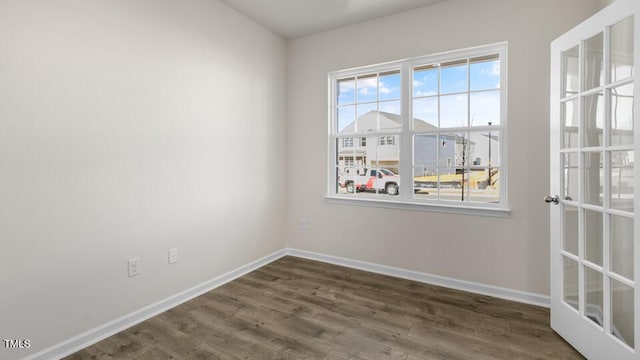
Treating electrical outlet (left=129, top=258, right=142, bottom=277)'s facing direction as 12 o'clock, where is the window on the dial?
The window is roughly at 11 o'clock from the electrical outlet.

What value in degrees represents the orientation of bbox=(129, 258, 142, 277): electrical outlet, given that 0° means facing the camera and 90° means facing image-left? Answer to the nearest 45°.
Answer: approximately 315°

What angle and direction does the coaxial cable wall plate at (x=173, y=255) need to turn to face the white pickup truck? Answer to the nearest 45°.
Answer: approximately 45° to its left

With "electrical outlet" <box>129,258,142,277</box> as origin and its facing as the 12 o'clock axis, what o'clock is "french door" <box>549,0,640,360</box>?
The french door is roughly at 12 o'clock from the electrical outlet.

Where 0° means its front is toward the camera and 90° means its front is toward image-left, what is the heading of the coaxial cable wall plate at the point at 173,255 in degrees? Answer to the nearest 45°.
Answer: approximately 315°
